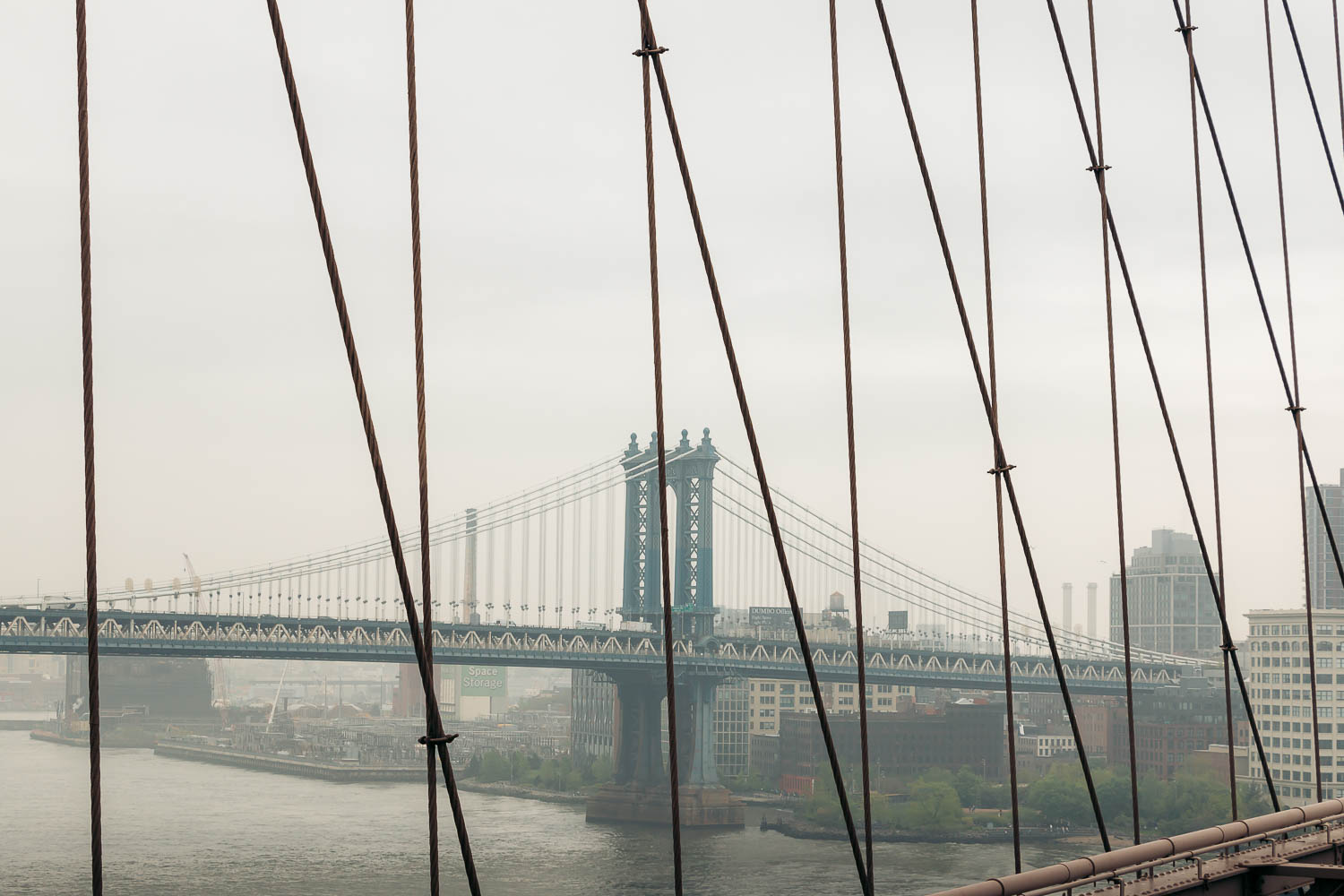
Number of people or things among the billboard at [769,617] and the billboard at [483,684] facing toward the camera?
2

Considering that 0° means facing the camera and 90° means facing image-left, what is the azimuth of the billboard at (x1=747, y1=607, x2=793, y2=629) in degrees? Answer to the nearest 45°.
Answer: approximately 0°

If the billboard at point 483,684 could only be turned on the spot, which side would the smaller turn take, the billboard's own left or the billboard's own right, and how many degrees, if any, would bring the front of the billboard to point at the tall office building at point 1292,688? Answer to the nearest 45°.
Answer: approximately 45° to the billboard's own left
